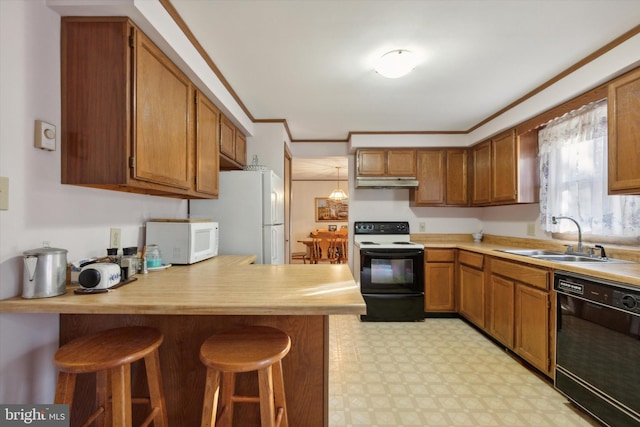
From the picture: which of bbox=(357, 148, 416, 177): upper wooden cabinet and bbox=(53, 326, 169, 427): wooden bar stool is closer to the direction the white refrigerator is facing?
the upper wooden cabinet

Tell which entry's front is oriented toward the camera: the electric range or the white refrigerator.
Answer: the electric range

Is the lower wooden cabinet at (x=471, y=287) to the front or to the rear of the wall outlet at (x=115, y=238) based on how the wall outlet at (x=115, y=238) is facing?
to the front

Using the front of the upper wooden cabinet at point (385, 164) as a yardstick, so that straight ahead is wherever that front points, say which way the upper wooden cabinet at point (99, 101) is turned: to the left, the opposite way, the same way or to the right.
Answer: to the left

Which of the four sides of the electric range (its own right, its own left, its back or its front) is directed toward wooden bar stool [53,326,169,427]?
front

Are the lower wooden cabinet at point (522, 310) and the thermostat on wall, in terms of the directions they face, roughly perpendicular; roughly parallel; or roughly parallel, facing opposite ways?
roughly parallel, facing opposite ways

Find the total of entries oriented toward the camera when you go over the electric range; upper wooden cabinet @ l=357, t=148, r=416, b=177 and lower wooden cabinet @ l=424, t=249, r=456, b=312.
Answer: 3

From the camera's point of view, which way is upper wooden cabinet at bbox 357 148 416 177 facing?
toward the camera

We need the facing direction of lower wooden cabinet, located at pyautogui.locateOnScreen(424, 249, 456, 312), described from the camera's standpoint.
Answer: facing the viewer

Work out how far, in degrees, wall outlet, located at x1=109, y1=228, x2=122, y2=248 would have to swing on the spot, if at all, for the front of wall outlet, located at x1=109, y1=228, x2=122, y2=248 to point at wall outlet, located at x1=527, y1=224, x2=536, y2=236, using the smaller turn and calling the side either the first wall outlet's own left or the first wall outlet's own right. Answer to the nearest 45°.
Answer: approximately 45° to the first wall outlet's own left

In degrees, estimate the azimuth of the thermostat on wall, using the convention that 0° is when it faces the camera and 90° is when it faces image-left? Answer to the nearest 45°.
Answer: approximately 315°

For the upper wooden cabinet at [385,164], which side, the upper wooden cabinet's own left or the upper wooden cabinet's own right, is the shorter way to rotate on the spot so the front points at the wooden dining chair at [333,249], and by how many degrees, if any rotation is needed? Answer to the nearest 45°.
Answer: approximately 135° to the upper wooden cabinet's own right

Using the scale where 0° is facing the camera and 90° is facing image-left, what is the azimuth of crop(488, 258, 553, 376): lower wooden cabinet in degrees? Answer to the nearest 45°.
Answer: approximately 45°

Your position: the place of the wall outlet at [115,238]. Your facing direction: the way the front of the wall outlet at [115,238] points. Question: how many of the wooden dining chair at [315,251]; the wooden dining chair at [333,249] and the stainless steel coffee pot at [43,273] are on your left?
2

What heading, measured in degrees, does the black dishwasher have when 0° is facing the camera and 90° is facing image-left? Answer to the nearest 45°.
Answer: approximately 45°

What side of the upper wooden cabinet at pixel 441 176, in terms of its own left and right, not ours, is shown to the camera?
front

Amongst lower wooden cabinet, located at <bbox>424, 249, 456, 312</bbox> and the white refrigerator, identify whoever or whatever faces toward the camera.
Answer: the lower wooden cabinet
